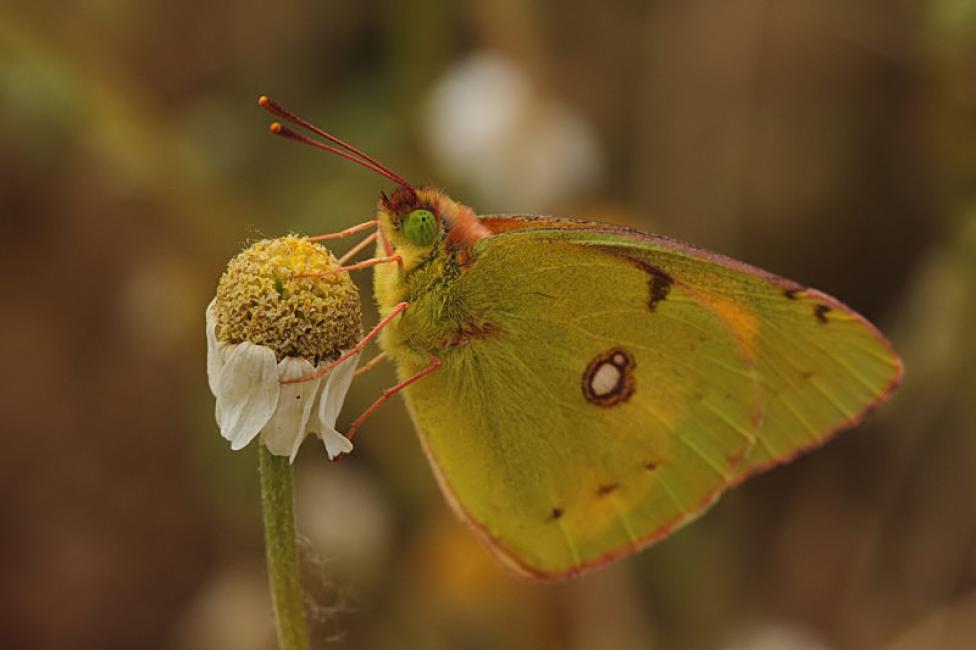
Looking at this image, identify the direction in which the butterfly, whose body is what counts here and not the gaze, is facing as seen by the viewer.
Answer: to the viewer's left
